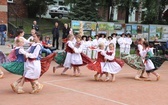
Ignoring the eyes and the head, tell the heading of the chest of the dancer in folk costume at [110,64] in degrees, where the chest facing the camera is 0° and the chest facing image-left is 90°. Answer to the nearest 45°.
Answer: approximately 45°

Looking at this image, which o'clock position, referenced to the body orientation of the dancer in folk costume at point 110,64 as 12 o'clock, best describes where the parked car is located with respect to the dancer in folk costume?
The parked car is roughly at 4 o'clock from the dancer in folk costume.

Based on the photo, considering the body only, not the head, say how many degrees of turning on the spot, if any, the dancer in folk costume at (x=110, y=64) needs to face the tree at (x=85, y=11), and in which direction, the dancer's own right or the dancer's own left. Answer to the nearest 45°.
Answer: approximately 135° to the dancer's own right

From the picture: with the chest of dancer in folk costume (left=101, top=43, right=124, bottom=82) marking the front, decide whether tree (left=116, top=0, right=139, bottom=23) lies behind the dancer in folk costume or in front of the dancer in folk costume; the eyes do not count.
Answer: behind
